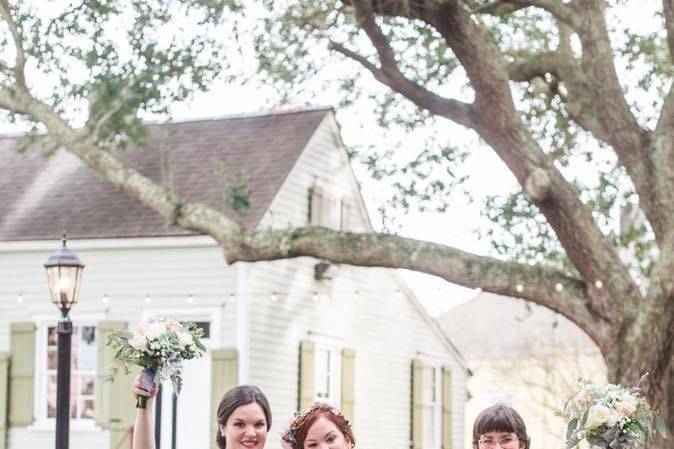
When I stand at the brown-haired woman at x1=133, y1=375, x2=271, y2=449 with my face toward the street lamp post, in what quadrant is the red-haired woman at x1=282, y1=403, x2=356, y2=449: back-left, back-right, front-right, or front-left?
back-right

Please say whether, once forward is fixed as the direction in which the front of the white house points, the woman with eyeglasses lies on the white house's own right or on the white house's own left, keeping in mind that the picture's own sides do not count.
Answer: on the white house's own left

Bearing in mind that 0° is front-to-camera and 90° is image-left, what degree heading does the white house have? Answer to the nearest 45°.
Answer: approximately 45°

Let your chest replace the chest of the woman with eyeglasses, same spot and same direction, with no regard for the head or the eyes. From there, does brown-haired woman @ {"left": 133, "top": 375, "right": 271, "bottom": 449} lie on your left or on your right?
on your right

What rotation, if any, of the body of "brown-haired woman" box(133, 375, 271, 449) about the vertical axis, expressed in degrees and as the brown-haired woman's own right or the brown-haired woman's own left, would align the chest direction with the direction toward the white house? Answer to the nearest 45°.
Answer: approximately 180°

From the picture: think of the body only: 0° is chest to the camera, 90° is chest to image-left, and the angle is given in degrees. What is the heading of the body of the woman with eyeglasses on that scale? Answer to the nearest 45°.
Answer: approximately 0°
